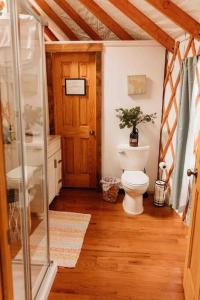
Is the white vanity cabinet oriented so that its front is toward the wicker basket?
yes

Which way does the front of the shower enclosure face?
to the viewer's right

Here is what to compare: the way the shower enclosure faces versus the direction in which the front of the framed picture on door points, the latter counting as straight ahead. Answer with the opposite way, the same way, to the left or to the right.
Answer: to the left

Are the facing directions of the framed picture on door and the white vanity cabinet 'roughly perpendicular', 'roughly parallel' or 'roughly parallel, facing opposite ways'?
roughly perpendicular

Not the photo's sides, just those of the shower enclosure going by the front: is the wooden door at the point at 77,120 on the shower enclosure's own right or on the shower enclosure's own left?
on the shower enclosure's own left

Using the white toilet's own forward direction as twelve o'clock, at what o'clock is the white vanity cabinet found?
The white vanity cabinet is roughly at 3 o'clock from the white toilet.

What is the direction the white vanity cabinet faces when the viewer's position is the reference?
facing to the right of the viewer

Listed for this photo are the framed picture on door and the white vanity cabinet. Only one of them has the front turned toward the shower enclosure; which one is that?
the framed picture on door

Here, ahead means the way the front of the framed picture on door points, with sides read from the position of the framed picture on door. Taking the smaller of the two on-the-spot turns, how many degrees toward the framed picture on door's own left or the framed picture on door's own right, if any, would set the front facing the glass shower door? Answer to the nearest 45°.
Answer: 0° — it already faces it
